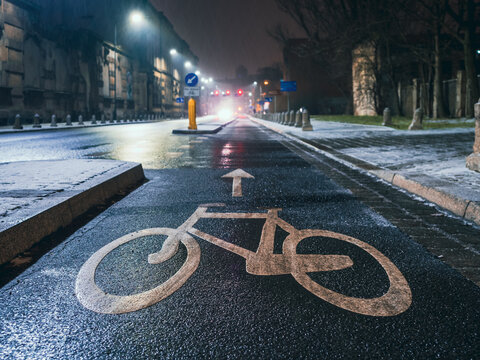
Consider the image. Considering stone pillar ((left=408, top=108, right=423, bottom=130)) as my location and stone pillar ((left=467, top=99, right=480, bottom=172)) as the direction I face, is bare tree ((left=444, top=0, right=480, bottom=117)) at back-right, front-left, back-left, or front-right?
back-left

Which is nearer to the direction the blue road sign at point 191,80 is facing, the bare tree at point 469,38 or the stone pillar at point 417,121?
the stone pillar

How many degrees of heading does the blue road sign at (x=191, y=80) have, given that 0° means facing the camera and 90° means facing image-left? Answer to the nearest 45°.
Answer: approximately 0°

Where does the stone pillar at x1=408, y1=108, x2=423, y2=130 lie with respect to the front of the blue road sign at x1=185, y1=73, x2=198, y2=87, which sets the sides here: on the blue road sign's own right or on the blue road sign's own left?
on the blue road sign's own left

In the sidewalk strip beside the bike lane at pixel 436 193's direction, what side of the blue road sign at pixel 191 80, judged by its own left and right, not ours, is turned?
front

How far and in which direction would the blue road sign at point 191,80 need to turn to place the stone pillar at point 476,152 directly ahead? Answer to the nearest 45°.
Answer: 0° — it already faces it

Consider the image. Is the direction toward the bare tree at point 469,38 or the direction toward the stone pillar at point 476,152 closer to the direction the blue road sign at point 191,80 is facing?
the stone pillar

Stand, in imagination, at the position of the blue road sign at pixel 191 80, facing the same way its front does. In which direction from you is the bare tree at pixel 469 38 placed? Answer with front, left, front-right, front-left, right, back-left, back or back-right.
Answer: left

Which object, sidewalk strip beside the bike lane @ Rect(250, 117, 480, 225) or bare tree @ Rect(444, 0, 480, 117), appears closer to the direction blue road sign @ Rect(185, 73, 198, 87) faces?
the sidewalk strip beside the bike lane

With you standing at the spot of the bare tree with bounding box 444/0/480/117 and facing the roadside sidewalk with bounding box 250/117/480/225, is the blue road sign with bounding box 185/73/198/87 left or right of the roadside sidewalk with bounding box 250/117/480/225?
right

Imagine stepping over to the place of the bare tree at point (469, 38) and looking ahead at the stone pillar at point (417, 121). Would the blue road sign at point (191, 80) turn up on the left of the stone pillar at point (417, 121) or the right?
right
